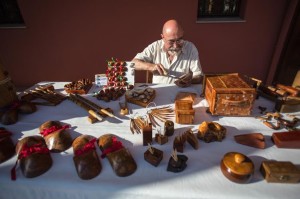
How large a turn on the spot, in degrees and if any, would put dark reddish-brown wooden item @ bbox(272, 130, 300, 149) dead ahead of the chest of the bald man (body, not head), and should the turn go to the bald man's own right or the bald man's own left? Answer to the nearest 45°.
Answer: approximately 45° to the bald man's own left

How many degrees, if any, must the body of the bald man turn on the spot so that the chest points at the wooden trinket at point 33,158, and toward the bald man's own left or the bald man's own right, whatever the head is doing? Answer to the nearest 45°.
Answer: approximately 45° to the bald man's own right

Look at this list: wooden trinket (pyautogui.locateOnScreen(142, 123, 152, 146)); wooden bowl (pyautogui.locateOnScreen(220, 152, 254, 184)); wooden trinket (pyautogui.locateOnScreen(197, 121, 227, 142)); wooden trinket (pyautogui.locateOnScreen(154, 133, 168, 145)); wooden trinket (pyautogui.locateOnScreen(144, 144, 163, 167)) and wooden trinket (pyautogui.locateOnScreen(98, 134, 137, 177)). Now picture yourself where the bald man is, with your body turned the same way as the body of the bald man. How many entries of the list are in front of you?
6

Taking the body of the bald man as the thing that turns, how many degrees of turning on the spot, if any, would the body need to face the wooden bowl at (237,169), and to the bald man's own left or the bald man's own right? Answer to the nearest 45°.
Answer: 0° — they already face it

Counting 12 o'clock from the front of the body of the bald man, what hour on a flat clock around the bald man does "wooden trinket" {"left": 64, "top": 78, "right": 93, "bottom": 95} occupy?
The wooden trinket is roughly at 2 o'clock from the bald man.

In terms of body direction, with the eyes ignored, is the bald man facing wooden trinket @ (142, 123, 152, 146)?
yes

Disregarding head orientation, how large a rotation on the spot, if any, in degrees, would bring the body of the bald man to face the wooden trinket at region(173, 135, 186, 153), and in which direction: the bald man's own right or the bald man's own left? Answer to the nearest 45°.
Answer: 0° — they already face it

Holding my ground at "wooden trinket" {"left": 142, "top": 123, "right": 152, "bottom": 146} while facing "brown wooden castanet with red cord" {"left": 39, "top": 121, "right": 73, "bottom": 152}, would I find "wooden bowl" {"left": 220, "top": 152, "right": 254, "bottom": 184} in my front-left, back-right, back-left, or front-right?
back-left

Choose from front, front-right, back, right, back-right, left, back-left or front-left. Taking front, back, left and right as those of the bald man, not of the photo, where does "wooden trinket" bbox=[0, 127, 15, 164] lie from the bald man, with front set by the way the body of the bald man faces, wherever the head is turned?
front-right

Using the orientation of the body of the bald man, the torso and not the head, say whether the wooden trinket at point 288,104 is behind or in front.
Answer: in front

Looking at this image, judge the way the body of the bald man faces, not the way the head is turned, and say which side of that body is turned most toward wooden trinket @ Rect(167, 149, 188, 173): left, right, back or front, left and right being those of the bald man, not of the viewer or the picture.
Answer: front

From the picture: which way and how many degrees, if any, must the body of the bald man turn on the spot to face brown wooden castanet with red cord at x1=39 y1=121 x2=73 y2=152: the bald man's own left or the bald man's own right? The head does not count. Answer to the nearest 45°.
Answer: approximately 45° to the bald man's own right

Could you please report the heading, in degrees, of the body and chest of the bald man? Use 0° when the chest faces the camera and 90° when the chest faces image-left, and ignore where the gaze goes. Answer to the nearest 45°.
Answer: approximately 0°

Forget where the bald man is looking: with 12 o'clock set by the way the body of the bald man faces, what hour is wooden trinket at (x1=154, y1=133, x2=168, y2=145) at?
The wooden trinket is roughly at 12 o'clock from the bald man.

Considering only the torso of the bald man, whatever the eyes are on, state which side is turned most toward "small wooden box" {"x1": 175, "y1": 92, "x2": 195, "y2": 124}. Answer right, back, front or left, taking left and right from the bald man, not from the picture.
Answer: front

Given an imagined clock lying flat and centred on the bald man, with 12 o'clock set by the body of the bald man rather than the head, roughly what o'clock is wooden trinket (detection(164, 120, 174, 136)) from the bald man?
The wooden trinket is roughly at 12 o'clock from the bald man.
